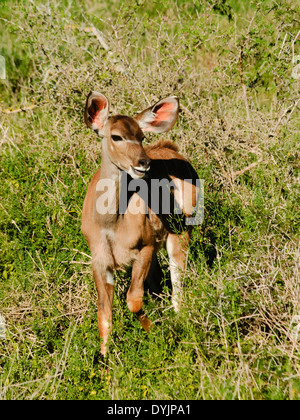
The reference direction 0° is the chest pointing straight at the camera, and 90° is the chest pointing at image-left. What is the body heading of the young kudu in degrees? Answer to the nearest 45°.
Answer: approximately 45°
